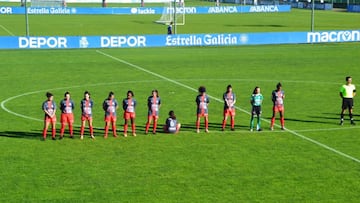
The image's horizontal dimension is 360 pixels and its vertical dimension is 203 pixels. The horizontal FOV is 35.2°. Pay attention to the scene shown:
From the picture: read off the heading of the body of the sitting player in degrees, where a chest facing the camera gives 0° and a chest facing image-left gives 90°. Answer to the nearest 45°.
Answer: approximately 180°
